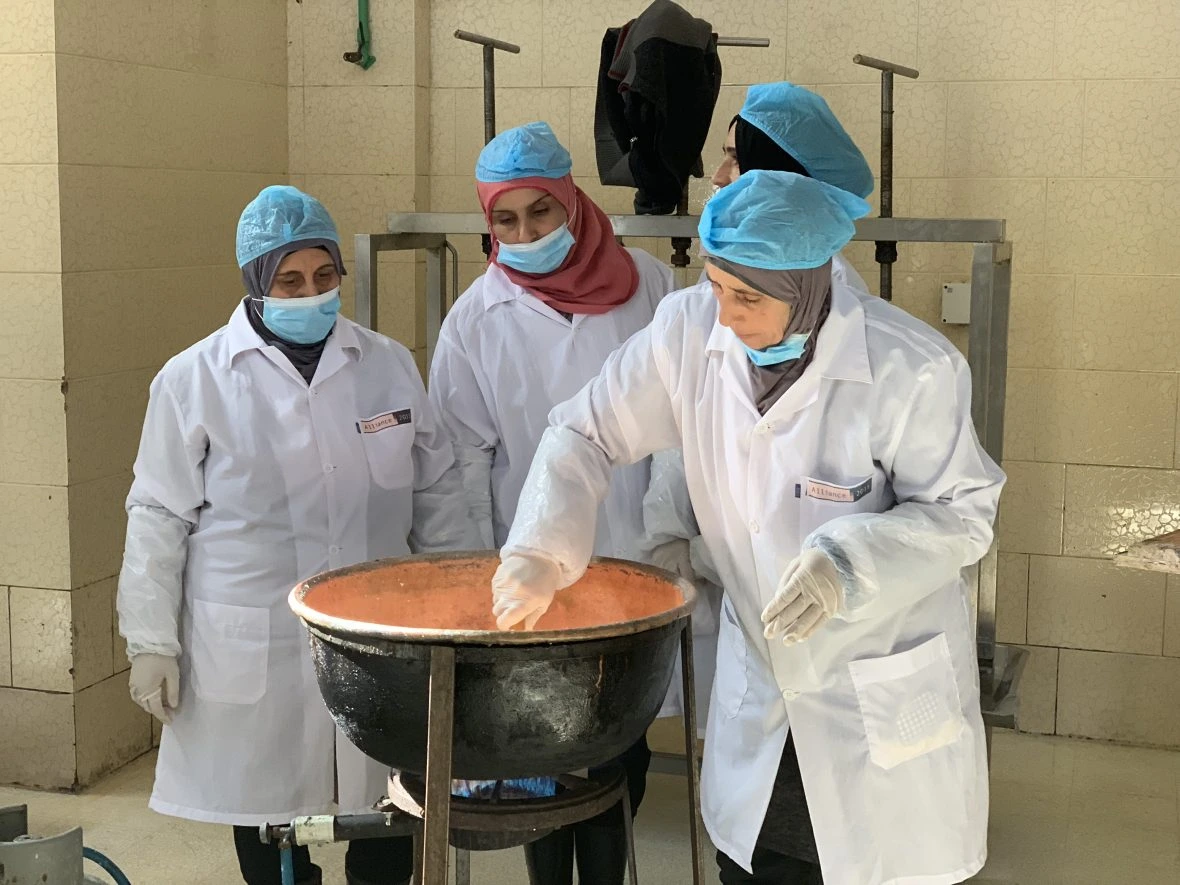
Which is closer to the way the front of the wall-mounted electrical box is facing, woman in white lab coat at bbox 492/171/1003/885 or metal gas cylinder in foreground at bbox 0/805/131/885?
the woman in white lab coat

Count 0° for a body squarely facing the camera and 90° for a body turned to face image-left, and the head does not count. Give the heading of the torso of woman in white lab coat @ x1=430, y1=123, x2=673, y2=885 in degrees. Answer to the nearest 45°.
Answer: approximately 0°

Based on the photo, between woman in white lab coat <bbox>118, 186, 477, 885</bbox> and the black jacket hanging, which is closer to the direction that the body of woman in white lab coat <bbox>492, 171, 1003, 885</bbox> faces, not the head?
the woman in white lab coat

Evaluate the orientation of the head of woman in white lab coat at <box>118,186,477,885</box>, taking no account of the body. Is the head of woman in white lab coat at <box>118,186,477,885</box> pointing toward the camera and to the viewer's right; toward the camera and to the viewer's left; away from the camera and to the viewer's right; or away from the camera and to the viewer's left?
toward the camera and to the viewer's right

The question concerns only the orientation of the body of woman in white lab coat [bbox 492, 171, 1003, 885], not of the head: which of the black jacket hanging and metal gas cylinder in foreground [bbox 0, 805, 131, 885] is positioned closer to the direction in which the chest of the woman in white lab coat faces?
the metal gas cylinder in foreground

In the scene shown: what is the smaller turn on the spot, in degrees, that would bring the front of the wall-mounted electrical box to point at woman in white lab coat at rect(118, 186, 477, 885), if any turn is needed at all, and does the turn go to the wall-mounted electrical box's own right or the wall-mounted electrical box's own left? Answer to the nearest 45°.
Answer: approximately 45° to the wall-mounted electrical box's own right

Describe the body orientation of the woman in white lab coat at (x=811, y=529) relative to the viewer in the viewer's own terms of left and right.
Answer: facing the viewer and to the left of the viewer

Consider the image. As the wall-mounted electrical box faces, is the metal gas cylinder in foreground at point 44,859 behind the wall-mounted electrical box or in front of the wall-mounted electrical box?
in front

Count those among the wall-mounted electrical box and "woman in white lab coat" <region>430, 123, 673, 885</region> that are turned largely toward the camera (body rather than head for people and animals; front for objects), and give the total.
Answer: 2
